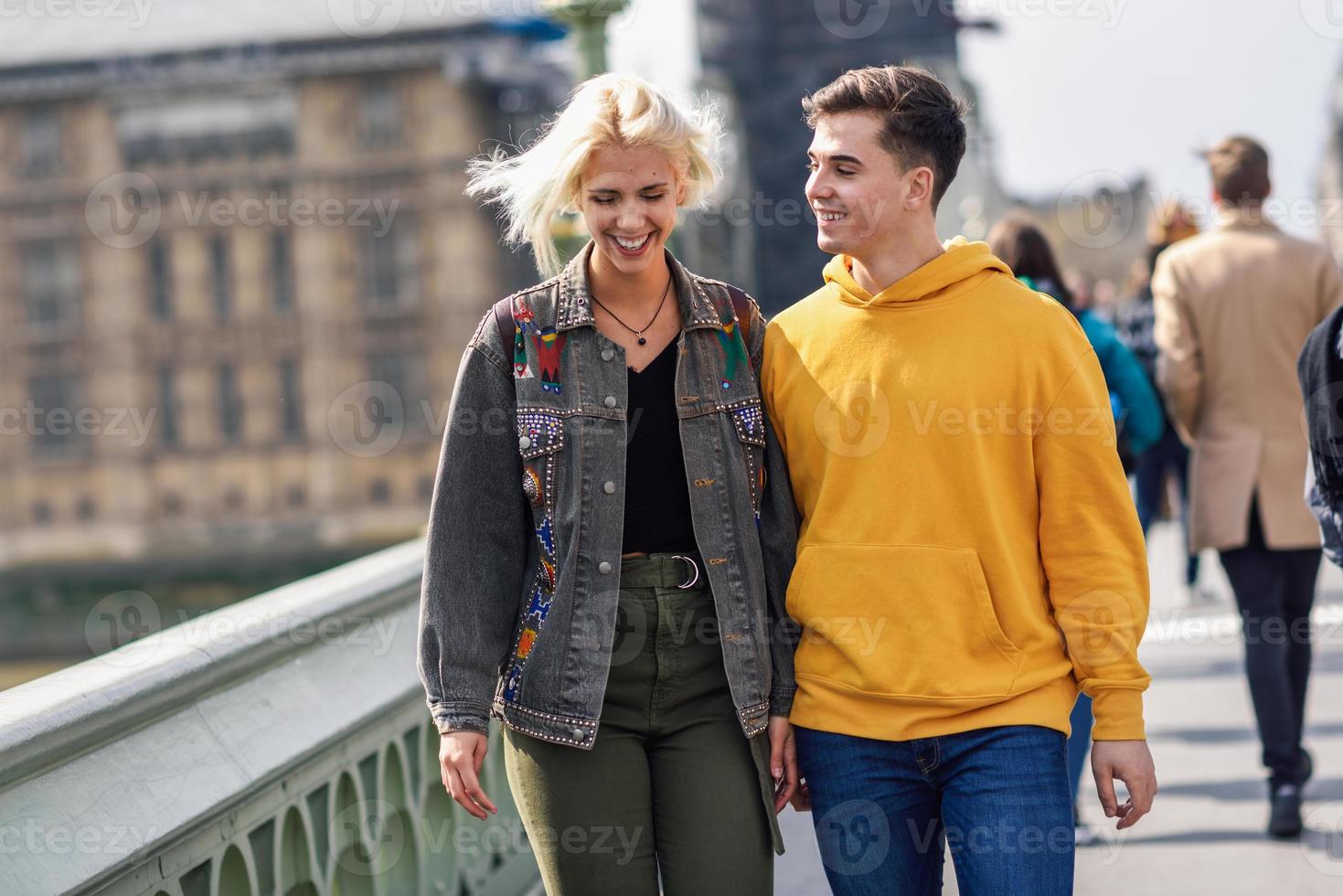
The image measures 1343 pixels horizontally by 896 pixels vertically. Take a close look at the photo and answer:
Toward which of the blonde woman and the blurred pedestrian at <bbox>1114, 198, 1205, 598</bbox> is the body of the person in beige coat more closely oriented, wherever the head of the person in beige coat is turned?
the blurred pedestrian

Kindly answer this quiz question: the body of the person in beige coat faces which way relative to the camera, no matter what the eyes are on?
away from the camera

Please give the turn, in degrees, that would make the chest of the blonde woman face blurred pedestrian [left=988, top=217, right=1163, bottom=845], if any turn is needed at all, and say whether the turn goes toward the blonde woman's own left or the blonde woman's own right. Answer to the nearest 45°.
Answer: approximately 135° to the blonde woman's own left

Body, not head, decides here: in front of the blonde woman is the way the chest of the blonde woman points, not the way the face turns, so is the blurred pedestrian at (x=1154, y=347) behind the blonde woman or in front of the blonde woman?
behind

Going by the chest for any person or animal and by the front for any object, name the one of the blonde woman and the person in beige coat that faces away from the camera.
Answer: the person in beige coat

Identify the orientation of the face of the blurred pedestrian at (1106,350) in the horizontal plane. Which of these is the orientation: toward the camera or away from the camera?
away from the camera

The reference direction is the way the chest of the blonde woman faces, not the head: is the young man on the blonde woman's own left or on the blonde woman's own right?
on the blonde woman's own left

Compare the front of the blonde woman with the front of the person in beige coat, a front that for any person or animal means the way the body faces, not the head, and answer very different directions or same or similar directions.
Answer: very different directions
